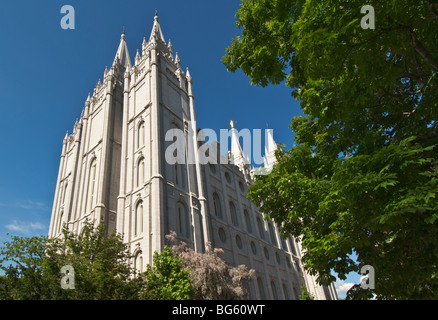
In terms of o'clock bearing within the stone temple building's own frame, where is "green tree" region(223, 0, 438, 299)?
The green tree is roughly at 10 o'clock from the stone temple building.

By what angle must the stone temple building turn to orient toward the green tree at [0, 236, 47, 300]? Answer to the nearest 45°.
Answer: approximately 45° to its left

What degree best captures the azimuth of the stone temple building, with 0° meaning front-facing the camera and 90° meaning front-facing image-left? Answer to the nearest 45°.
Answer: approximately 45°
